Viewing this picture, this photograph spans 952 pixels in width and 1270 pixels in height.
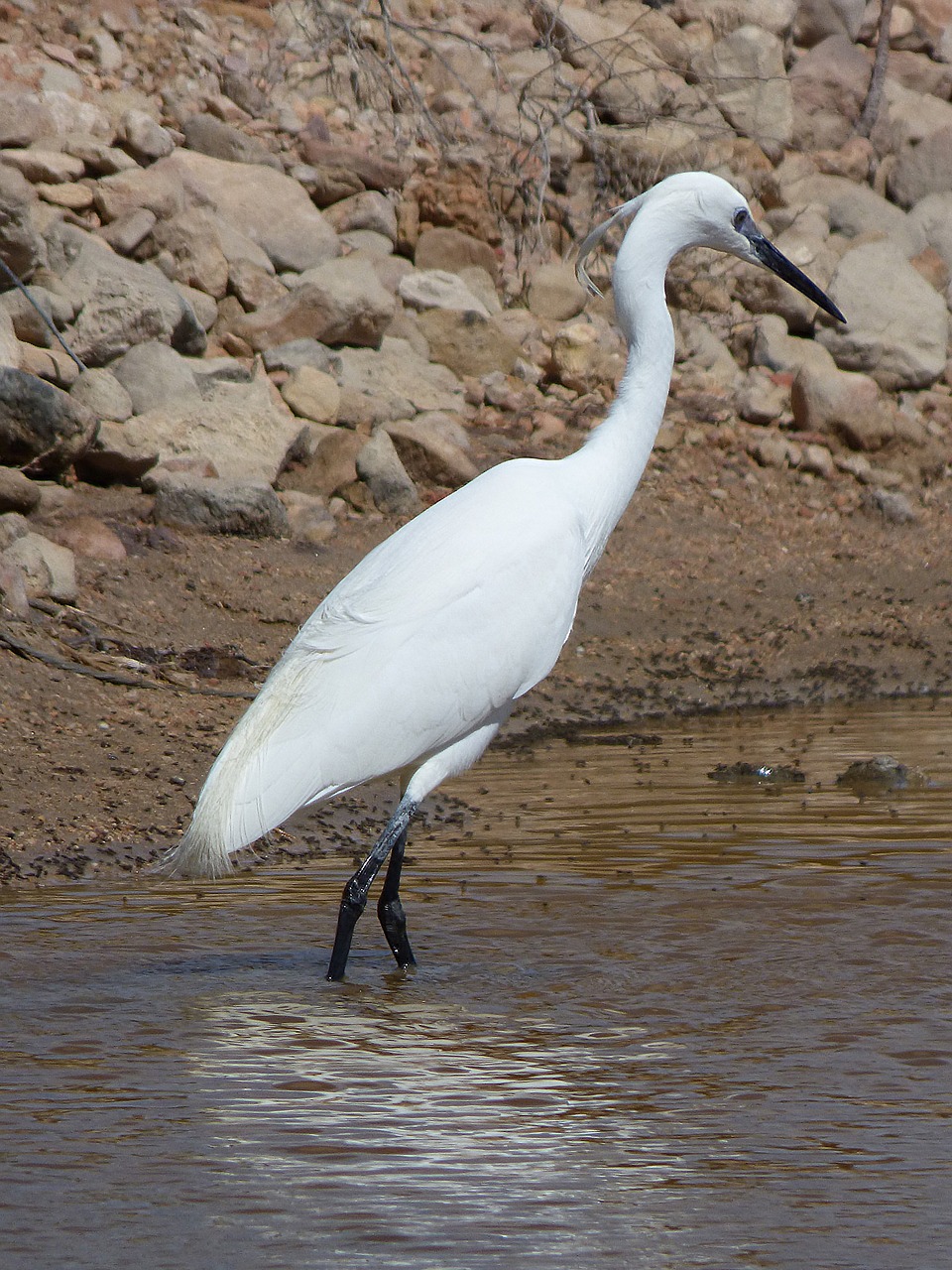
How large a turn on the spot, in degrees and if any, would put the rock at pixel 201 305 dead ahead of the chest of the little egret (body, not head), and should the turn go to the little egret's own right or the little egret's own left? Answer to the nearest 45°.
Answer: approximately 90° to the little egret's own left

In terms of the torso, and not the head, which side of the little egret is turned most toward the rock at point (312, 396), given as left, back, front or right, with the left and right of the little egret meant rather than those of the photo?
left

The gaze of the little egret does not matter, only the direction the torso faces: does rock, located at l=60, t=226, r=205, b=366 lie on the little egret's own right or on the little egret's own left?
on the little egret's own left

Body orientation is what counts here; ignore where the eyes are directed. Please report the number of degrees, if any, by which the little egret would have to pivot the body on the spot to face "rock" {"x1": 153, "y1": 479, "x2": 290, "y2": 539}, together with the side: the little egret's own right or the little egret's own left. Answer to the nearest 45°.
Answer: approximately 90° to the little egret's own left

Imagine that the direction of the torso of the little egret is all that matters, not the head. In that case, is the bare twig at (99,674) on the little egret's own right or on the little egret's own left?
on the little egret's own left

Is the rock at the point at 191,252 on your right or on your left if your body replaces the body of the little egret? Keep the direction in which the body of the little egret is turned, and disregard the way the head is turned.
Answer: on your left

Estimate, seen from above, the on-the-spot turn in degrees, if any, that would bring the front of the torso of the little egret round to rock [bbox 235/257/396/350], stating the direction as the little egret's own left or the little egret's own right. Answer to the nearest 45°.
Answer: approximately 90° to the little egret's own left

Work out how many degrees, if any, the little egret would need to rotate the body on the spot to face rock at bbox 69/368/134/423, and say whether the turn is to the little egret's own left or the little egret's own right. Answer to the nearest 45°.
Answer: approximately 90° to the little egret's own left

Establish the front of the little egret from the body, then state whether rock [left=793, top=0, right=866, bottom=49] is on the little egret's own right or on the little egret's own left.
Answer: on the little egret's own left

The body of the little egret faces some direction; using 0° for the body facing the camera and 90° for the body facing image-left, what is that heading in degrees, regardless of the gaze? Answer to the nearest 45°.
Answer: approximately 270°

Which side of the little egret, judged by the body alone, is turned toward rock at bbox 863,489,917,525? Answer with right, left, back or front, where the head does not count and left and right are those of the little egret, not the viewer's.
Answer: left
